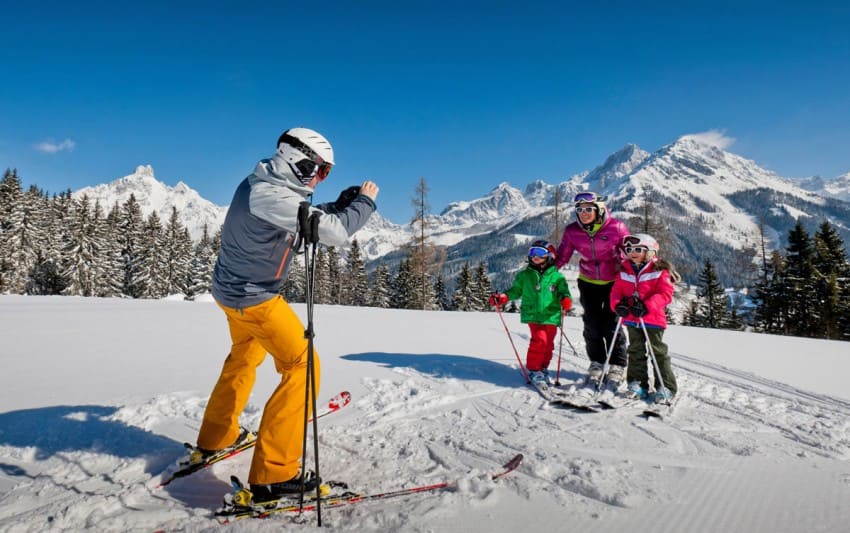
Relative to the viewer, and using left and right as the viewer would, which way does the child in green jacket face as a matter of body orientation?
facing the viewer

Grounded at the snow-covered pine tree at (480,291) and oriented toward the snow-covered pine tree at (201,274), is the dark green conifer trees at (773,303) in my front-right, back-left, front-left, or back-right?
back-left

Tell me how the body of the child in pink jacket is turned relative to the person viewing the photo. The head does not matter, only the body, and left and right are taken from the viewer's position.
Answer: facing the viewer and to the left of the viewer

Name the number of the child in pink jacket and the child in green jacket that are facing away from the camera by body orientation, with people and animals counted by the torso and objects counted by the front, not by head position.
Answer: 0

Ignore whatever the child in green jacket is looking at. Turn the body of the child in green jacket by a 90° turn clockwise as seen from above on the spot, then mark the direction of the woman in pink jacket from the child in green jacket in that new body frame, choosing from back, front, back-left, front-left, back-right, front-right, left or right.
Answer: back

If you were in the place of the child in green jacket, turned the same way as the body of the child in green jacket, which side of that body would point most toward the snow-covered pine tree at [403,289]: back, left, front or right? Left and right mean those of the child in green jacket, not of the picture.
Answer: back

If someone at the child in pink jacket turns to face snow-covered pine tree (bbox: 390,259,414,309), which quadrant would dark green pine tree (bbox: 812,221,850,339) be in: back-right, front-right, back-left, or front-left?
front-right

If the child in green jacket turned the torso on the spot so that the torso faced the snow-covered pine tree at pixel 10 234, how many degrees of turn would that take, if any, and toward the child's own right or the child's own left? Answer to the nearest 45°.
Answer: approximately 135° to the child's own right

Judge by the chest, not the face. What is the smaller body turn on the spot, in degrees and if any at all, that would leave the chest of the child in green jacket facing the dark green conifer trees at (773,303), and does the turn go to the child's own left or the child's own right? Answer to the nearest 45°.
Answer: approximately 135° to the child's own left

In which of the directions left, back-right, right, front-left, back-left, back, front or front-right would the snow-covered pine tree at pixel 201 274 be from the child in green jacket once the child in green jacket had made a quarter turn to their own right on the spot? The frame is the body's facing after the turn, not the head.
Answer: front-right
